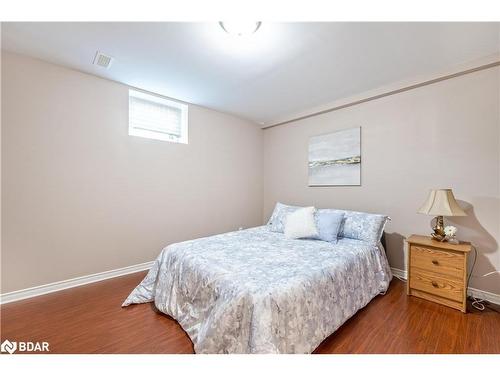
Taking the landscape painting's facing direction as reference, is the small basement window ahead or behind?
ahead

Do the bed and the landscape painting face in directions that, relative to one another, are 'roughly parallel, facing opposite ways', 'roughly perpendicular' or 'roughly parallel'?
roughly parallel

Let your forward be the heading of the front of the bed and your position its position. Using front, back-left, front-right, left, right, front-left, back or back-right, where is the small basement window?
right

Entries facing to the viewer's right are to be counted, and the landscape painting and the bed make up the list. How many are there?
0

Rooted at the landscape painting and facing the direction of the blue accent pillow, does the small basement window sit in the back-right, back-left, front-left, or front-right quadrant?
front-right

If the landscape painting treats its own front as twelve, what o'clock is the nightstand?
The nightstand is roughly at 9 o'clock from the landscape painting.

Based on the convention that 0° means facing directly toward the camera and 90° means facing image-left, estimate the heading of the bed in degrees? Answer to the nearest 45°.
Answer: approximately 45°

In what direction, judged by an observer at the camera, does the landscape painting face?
facing the viewer and to the left of the viewer

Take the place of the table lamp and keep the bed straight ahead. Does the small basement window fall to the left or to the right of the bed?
right

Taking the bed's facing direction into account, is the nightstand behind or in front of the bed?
behind

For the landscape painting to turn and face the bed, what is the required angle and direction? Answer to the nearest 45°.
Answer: approximately 45° to its left

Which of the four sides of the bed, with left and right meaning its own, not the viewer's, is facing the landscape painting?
back
